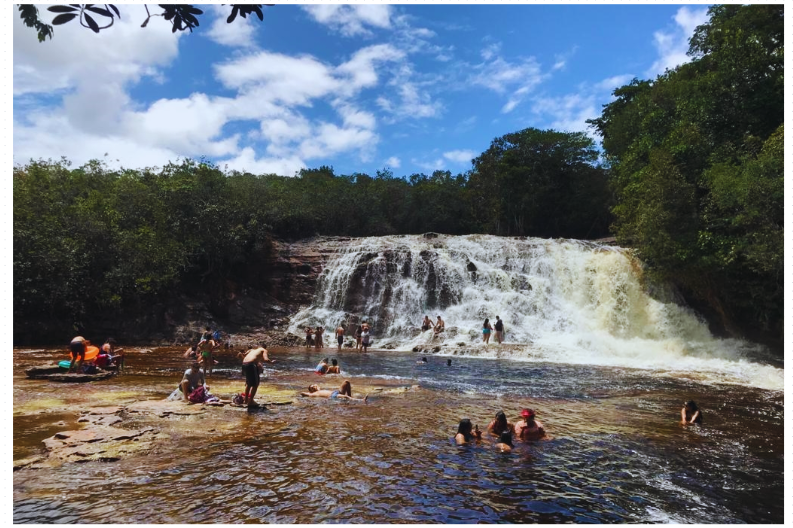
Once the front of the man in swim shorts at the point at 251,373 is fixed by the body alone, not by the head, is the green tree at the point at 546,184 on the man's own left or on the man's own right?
on the man's own left

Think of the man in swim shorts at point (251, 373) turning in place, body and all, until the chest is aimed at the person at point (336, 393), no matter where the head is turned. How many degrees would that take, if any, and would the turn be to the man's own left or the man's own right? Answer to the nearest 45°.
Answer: approximately 45° to the man's own right

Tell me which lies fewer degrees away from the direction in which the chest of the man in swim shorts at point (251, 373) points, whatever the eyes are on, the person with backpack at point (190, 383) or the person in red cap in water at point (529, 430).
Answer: the person in red cap in water

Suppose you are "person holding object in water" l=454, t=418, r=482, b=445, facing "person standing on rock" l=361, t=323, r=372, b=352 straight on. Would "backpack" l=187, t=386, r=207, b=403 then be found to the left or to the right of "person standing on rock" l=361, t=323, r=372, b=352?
left
